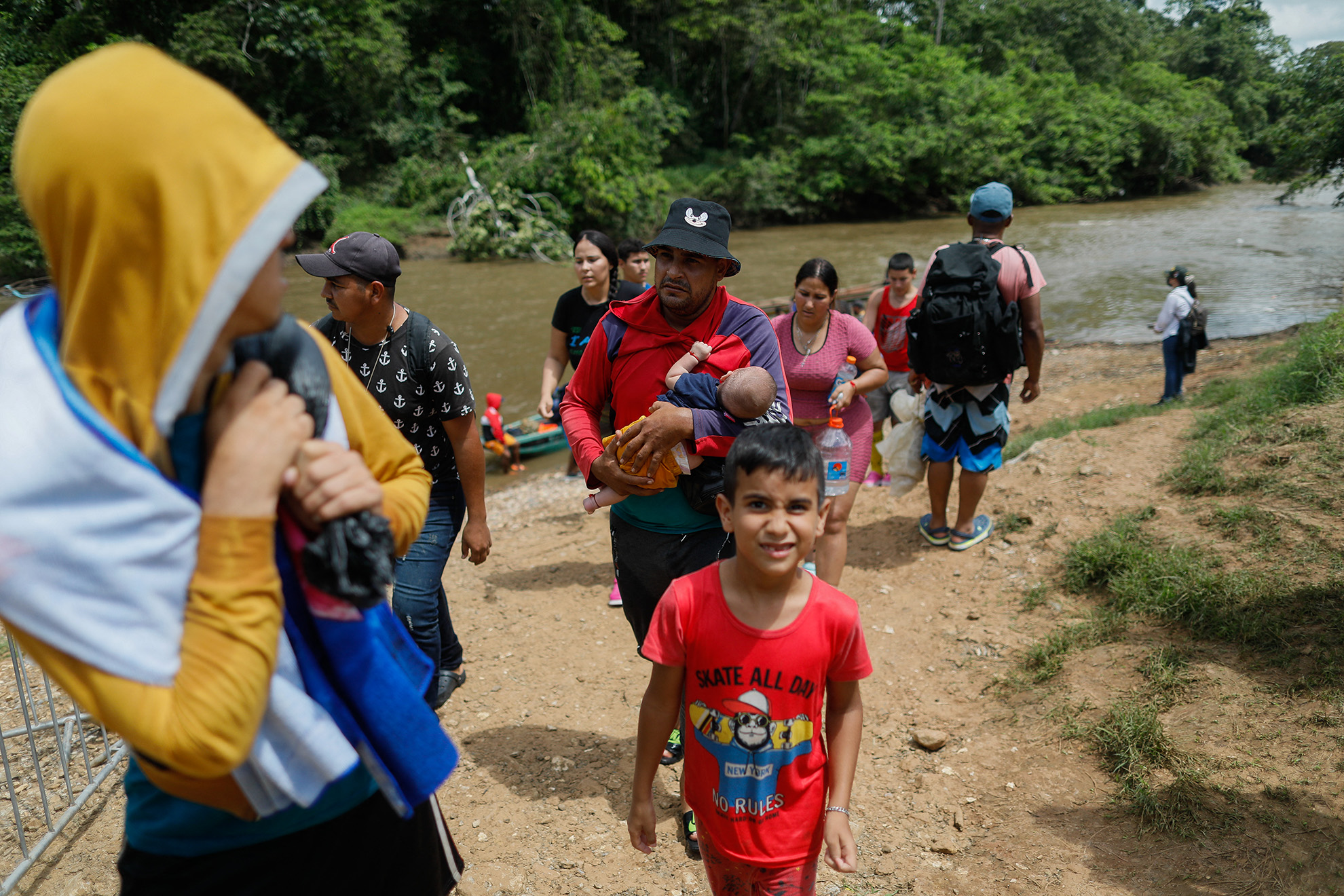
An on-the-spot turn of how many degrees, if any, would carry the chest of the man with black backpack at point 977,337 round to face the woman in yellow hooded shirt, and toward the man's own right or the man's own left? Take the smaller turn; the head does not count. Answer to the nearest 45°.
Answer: approximately 180°

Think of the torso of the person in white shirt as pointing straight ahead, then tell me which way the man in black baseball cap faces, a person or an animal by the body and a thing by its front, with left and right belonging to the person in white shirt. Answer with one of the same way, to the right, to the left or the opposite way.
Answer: to the left

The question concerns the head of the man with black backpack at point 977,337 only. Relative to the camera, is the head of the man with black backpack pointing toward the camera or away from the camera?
away from the camera

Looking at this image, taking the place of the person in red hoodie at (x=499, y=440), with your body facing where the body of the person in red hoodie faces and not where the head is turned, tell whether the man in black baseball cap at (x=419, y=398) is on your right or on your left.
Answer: on your right

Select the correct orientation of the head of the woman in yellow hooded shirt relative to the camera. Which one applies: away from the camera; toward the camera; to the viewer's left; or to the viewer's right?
to the viewer's right

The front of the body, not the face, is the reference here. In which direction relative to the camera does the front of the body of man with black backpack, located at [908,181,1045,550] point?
away from the camera

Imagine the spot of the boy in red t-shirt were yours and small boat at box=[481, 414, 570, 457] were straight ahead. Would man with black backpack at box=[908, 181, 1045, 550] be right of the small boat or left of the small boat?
right

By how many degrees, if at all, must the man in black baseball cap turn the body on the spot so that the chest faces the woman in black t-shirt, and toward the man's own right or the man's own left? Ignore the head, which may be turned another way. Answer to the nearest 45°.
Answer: approximately 180°

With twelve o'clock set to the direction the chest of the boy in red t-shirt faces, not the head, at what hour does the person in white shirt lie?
The person in white shirt is roughly at 7 o'clock from the boy in red t-shirt.

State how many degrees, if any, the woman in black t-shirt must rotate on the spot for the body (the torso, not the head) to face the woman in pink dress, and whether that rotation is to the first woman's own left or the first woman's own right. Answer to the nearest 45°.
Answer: approximately 90° to the first woman's own left

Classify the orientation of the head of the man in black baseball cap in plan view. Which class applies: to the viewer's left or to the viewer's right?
to the viewer's left

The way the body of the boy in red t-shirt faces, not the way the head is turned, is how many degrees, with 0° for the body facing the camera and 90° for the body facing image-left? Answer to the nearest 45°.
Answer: approximately 0°
